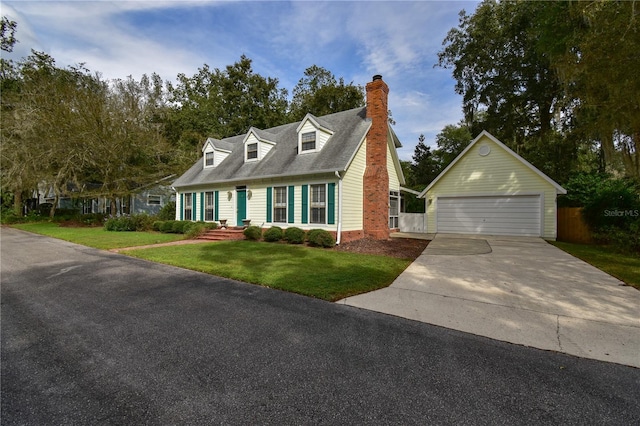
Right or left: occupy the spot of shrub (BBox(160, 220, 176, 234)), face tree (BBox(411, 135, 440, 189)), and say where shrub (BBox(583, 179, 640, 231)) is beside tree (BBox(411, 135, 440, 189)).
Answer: right

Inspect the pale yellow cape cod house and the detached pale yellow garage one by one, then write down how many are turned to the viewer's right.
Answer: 0

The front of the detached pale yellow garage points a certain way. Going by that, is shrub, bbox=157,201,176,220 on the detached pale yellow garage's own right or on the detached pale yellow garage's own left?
on the detached pale yellow garage's own right

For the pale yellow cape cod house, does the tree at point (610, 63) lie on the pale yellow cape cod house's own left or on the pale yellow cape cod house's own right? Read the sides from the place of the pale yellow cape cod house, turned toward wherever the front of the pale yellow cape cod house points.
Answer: on the pale yellow cape cod house's own left

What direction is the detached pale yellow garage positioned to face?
toward the camera

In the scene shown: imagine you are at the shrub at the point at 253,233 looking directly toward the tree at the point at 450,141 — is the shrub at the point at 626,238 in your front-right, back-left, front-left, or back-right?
front-right

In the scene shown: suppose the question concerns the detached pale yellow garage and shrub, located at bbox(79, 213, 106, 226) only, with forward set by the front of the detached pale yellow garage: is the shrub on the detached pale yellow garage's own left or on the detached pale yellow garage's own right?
on the detached pale yellow garage's own right

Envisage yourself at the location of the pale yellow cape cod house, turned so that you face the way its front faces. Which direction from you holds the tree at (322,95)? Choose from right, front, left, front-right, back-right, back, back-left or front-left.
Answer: back-right

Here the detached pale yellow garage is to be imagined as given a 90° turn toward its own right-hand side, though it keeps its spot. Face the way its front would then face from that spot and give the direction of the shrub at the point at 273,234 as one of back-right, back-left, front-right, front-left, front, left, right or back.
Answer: front-left

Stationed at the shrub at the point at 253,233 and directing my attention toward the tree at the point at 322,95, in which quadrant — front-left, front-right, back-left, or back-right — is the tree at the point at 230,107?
front-left

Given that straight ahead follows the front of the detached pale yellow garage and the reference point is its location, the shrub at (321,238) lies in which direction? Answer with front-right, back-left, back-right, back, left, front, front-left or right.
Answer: front-right

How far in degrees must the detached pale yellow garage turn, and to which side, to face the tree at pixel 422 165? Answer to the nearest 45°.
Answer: approximately 135° to its right

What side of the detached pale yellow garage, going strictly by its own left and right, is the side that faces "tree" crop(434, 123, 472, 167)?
back
